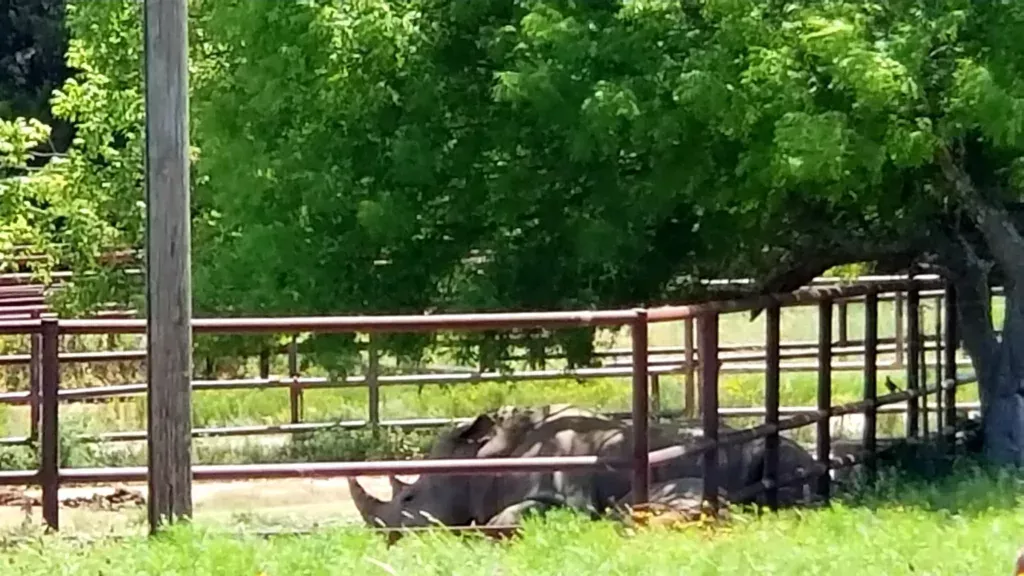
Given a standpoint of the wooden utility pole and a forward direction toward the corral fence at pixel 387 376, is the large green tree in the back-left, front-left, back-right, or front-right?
front-right

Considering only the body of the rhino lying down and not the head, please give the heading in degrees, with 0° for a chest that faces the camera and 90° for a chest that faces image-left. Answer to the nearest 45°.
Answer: approximately 90°
